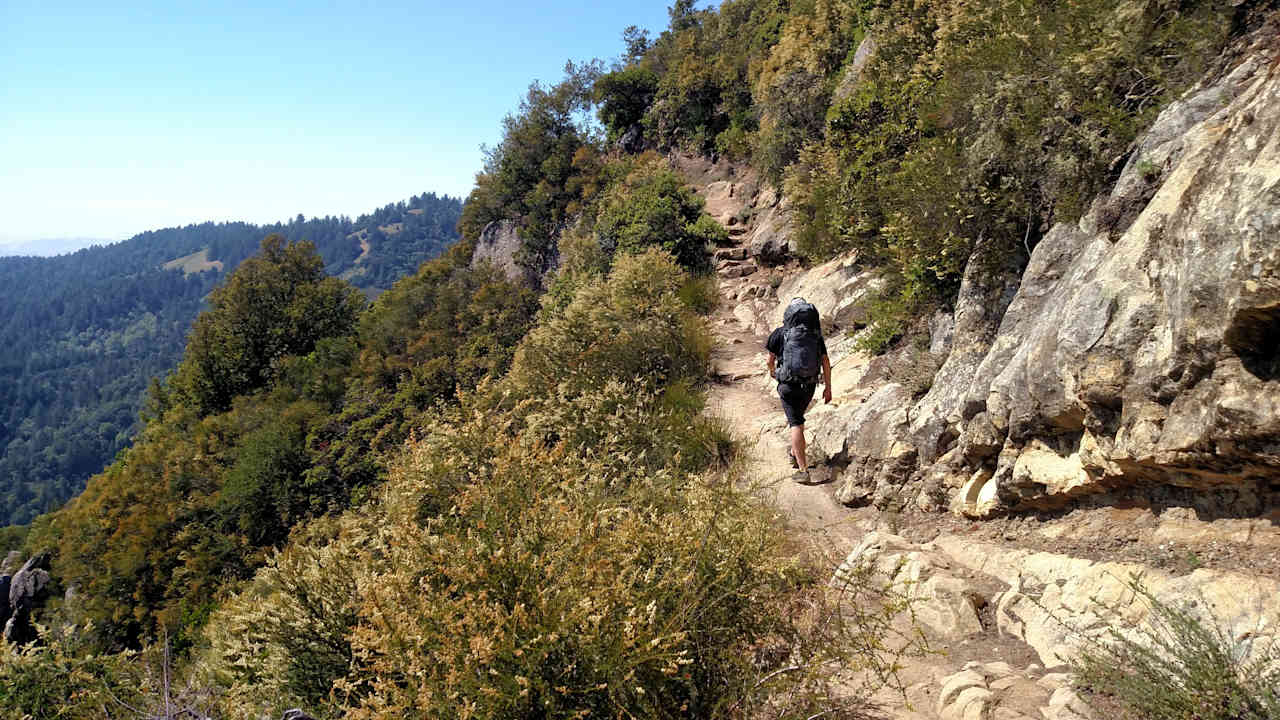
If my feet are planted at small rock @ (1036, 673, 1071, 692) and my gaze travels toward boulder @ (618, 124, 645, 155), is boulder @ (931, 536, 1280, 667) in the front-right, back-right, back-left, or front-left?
front-right

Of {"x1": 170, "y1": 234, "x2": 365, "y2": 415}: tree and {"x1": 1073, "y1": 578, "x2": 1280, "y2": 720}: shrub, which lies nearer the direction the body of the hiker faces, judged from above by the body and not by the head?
the tree

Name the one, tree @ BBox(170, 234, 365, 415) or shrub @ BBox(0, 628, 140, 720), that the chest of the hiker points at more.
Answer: the tree

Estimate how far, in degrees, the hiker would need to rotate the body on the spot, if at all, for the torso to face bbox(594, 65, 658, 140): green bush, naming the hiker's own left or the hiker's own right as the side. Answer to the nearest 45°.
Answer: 0° — they already face it

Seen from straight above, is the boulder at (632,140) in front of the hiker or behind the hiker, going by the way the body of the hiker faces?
in front

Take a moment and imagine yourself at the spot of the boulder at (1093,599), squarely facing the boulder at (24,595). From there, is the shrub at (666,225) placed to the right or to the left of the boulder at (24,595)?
right

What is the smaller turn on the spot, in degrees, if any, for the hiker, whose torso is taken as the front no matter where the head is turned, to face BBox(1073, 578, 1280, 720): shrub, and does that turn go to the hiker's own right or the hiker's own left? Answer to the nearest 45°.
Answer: approximately 180°

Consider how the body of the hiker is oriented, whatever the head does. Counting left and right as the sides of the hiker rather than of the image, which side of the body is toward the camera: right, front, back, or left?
back

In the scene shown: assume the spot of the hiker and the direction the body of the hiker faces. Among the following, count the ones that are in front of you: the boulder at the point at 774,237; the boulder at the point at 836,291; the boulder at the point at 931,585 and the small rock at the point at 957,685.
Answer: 2

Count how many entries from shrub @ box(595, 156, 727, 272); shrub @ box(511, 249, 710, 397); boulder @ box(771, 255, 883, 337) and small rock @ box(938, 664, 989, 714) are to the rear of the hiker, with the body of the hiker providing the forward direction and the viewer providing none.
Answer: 1

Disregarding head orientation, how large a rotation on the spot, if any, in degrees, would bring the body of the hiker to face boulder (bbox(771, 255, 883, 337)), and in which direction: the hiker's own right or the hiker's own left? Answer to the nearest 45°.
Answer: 0° — they already face it

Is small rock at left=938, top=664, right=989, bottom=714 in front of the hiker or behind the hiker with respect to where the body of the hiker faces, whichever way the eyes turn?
behind

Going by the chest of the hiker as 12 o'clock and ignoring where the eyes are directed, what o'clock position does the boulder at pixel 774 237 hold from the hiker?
The boulder is roughly at 12 o'clock from the hiker.

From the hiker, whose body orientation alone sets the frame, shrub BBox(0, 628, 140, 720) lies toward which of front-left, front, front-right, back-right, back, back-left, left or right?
back-left

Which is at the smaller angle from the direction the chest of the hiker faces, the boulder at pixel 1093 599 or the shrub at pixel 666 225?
the shrub

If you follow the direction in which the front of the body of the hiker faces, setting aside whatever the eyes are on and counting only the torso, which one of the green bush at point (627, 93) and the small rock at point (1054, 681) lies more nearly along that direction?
the green bush
